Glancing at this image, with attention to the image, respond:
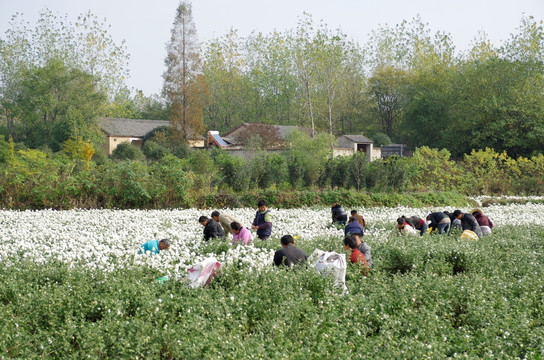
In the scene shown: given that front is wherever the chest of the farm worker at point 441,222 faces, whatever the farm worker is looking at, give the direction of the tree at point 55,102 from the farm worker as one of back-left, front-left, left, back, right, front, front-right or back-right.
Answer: front-right

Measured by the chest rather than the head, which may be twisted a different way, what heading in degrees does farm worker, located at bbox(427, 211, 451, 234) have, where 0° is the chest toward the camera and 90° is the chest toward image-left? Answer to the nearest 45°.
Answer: approximately 90°

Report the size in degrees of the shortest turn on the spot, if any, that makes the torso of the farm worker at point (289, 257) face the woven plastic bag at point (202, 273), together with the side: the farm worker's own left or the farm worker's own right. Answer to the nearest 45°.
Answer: approximately 135° to the farm worker's own left

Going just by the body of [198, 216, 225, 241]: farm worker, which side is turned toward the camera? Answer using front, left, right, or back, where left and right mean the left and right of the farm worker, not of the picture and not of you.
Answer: left

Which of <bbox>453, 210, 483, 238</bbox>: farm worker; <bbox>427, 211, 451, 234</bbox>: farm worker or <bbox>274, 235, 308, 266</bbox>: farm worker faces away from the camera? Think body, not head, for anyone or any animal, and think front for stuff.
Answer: <bbox>274, 235, 308, 266</bbox>: farm worker

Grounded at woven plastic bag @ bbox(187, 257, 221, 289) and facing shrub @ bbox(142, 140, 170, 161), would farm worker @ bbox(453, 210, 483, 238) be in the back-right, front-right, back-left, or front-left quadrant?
front-right

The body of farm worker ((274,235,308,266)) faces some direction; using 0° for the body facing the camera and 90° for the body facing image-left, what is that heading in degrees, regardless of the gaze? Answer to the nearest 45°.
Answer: approximately 180°
